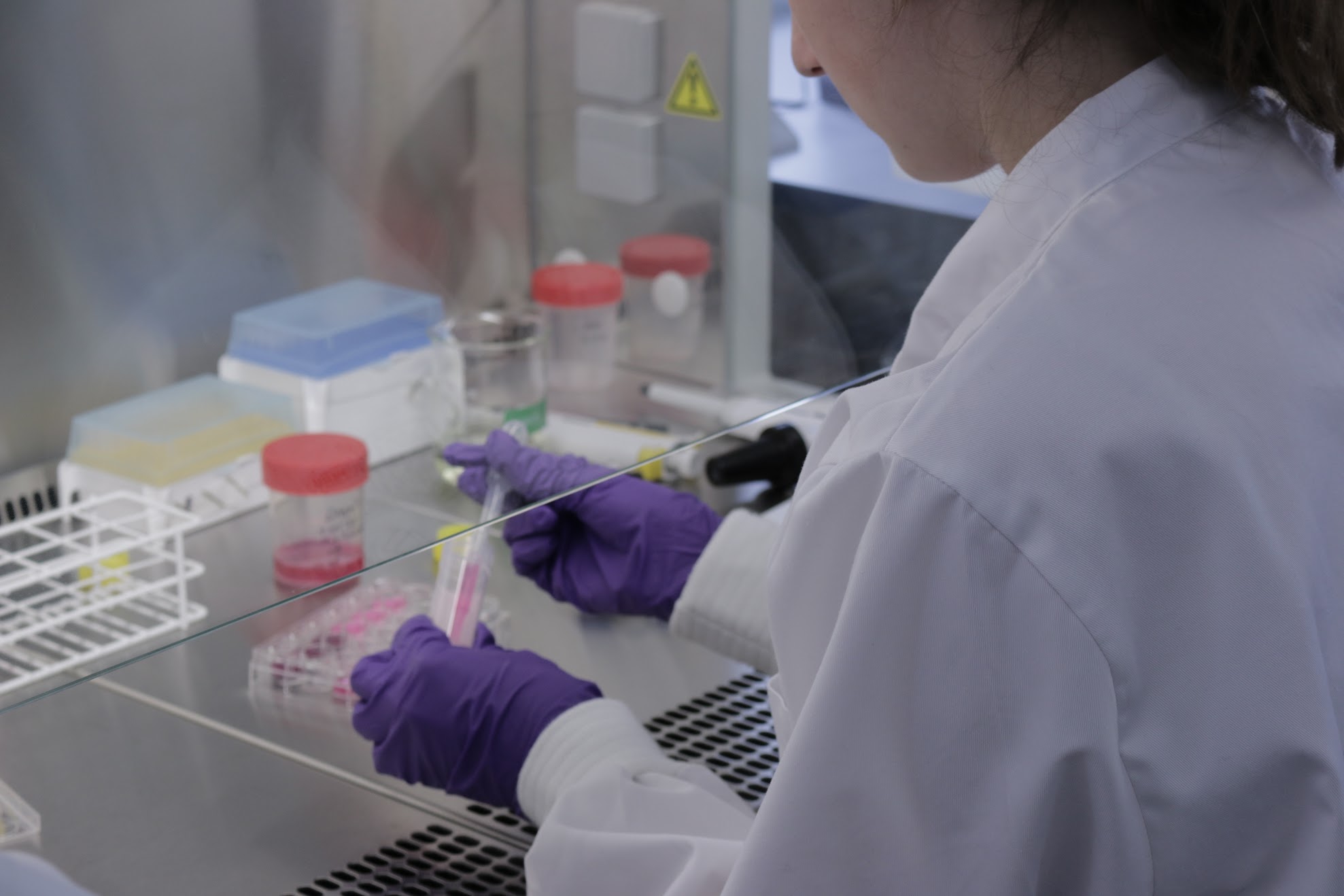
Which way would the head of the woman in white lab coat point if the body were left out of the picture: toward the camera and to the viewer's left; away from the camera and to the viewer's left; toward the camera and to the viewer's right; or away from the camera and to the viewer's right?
away from the camera and to the viewer's left

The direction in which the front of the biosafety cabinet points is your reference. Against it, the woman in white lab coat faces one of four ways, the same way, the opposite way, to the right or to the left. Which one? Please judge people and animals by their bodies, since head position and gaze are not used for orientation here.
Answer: the opposite way

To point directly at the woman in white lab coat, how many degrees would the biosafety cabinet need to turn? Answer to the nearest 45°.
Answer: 0° — it already faces them

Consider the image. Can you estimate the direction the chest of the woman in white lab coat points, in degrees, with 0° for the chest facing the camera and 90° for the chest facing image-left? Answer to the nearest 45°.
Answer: approximately 135°

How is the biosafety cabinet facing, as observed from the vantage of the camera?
facing the viewer and to the right of the viewer

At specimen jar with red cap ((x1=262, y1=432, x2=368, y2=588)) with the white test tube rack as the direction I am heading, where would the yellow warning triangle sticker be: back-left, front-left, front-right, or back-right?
back-right

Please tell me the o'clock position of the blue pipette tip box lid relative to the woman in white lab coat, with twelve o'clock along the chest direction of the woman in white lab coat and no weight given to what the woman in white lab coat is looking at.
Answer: The blue pipette tip box lid is roughly at 12 o'clock from the woman in white lab coat.

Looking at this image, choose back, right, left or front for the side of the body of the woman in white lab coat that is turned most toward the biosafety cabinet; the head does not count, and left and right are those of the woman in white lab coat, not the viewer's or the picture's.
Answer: front
